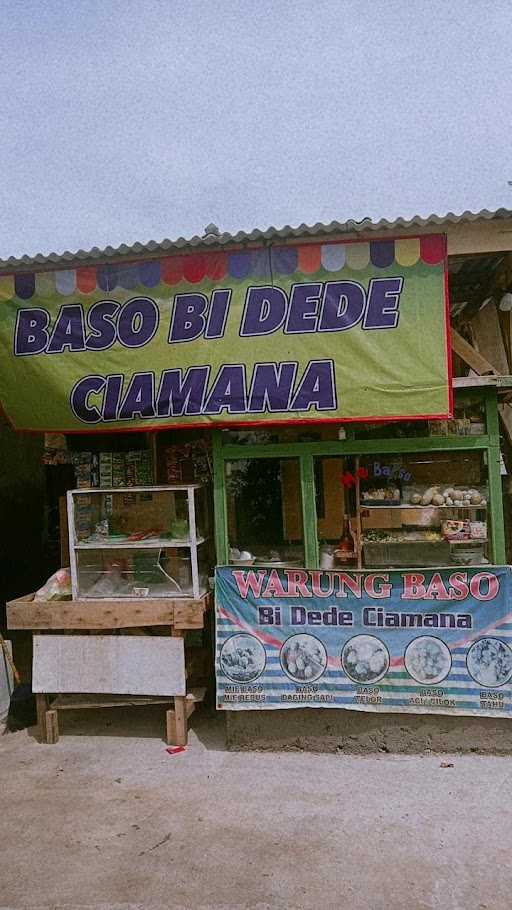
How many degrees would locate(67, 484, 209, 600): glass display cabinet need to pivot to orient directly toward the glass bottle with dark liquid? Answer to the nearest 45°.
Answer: approximately 90° to its left

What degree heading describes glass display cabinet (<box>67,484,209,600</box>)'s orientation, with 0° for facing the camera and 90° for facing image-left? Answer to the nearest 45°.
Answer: approximately 0°

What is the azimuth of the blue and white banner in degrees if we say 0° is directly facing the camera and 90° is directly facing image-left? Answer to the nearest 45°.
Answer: approximately 0°

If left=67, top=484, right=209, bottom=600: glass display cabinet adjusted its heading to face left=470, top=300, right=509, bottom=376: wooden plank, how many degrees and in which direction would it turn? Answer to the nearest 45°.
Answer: approximately 90° to its left

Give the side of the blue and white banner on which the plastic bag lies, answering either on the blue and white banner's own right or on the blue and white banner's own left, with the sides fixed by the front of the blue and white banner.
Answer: on the blue and white banner's own right

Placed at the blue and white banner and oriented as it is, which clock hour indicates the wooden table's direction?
The wooden table is roughly at 3 o'clock from the blue and white banner.

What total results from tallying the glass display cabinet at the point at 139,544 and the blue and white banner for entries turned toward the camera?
2

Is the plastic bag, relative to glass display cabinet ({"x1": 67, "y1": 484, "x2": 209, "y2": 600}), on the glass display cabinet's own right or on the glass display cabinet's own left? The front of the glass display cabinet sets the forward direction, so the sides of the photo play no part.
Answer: on the glass display cabinet's own right
